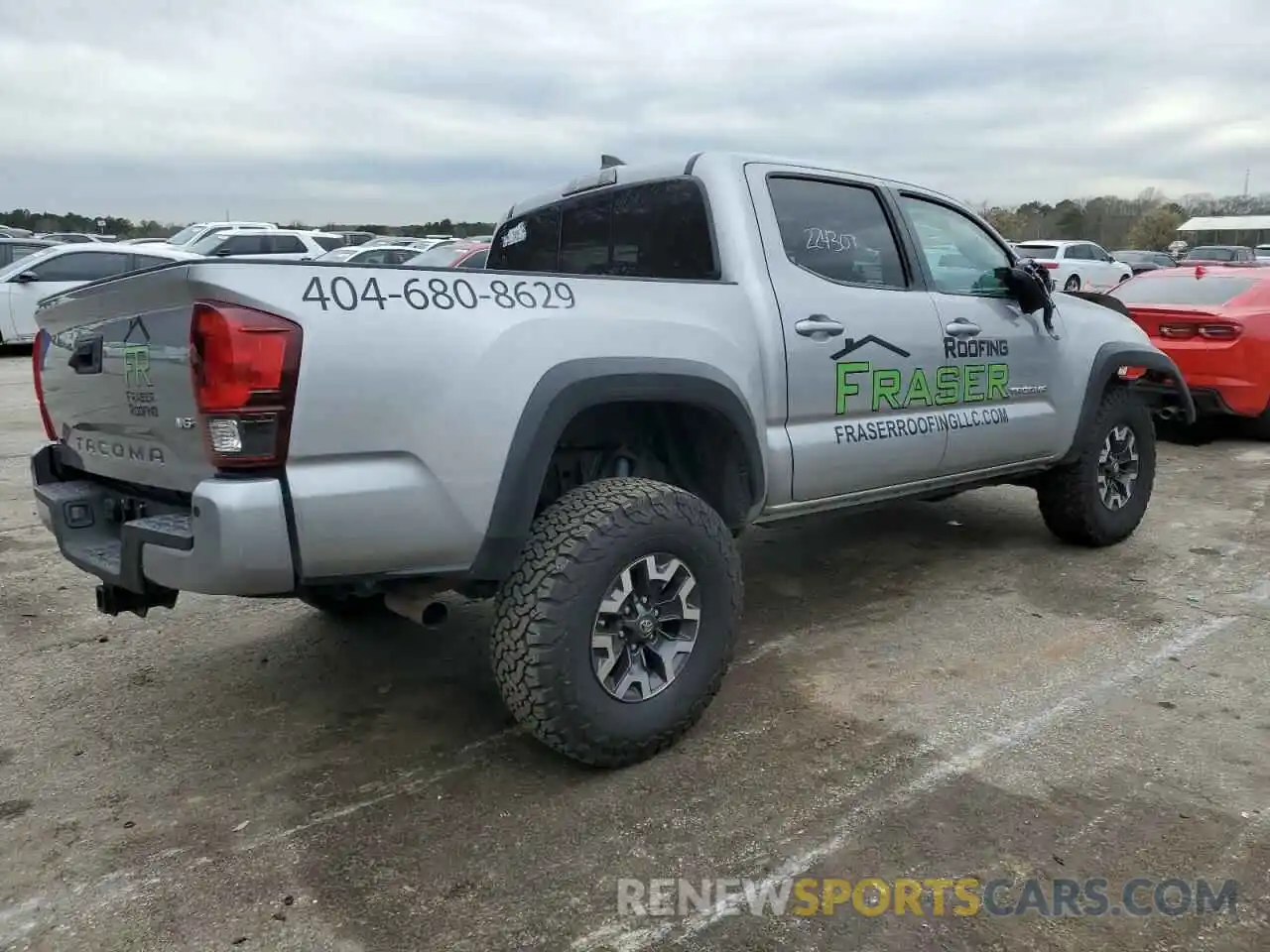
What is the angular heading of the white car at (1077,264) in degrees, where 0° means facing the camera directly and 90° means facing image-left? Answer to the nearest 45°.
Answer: approximately 225°

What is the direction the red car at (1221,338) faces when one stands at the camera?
facing away from the viewer and to the right of the viewer

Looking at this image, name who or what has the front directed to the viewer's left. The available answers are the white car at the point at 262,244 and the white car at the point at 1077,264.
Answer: the white car at the point at 262,244

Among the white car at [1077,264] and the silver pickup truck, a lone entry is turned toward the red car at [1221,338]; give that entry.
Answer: the silver pickup truck

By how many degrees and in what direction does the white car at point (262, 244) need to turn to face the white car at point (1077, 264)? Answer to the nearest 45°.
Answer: approximately 180°

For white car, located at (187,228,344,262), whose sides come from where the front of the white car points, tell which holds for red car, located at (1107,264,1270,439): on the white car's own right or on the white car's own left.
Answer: on the white car's own left

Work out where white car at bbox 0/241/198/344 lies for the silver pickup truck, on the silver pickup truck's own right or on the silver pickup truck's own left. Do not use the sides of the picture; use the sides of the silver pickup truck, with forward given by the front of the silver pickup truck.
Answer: on the silver pickup truck's own left

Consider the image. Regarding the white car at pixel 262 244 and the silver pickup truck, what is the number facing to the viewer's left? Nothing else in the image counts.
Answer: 1

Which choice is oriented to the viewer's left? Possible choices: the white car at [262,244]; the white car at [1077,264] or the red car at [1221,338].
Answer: the white car at [262,244]

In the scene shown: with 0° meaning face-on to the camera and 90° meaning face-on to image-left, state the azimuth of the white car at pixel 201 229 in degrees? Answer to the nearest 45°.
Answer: approximately 45°

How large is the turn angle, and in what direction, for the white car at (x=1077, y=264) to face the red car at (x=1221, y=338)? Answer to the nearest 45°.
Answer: approximately 135° to its right

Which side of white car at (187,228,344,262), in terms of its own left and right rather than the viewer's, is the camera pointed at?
left

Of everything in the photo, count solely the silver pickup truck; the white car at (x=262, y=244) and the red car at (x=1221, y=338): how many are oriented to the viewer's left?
1

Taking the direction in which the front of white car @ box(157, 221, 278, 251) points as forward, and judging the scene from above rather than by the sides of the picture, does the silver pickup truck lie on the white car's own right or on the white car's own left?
on the white car's own left

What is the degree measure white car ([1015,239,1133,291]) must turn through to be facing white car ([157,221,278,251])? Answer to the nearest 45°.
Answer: approximately 135° to its left

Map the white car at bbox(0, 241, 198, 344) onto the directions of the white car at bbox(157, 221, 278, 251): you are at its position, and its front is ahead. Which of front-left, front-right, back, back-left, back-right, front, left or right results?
front-left

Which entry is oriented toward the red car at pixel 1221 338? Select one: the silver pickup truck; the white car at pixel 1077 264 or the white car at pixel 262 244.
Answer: the silver pickup truck
